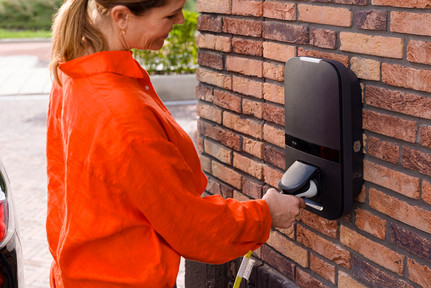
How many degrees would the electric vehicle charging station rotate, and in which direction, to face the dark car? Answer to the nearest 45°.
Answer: approximately 45° to its right

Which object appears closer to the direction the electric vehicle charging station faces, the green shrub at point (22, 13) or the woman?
the woman

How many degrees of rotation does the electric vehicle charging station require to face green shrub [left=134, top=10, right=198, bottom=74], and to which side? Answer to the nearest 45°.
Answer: approximately 135° to its right

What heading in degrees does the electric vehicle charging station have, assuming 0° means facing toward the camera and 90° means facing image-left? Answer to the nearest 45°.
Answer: approximately 45°

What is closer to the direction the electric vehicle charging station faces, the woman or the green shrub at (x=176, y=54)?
the woman

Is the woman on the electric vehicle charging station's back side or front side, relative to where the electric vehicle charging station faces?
on the front side

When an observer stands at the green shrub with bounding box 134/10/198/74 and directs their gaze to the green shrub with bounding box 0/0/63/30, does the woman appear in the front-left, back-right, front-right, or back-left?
back-left

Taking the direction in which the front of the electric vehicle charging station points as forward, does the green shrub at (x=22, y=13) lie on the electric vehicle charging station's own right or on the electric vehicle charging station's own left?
on the electric vehicle charging station's own right

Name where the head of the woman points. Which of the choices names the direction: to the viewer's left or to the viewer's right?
to the viewer's right
